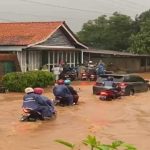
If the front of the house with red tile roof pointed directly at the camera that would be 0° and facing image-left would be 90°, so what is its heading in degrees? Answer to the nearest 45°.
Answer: approximately 315°

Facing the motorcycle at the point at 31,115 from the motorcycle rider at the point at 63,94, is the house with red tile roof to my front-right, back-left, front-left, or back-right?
back-right

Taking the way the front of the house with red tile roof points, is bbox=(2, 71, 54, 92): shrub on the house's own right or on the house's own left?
on the house's own right
